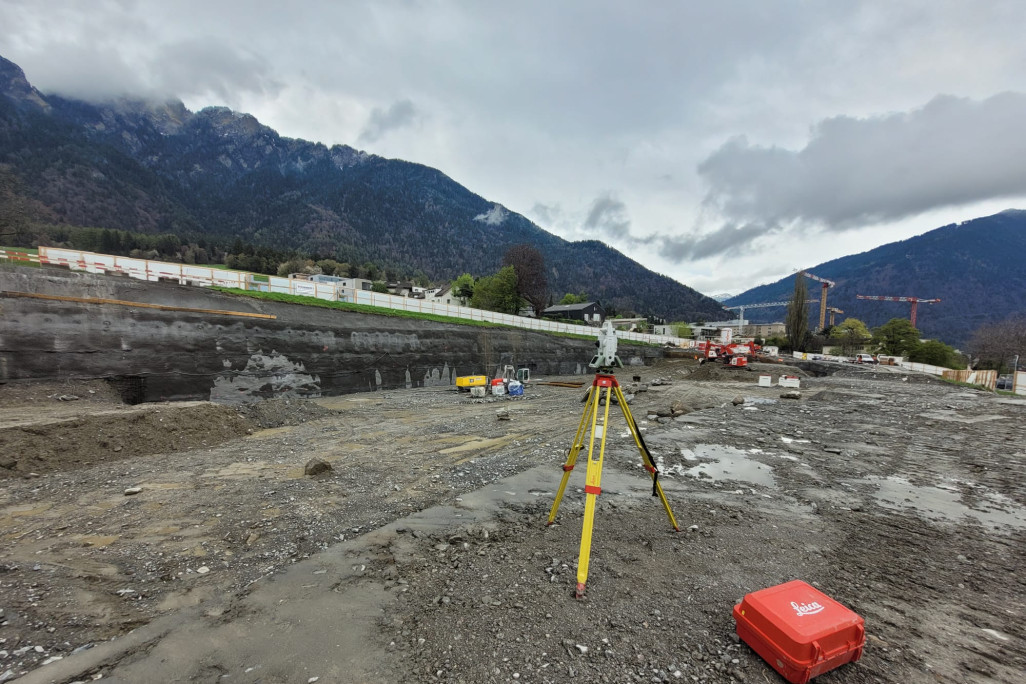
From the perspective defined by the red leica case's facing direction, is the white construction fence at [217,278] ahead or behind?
behind

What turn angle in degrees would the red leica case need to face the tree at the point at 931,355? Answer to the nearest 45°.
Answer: approximately 135° to its left

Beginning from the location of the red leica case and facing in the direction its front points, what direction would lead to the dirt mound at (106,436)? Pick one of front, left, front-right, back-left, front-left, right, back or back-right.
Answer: back-right

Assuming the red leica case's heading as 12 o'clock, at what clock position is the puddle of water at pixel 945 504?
The puddle of water is roughly at 8 o'clock from the red leica case.

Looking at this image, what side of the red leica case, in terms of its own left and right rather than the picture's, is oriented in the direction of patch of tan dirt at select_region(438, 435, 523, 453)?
back

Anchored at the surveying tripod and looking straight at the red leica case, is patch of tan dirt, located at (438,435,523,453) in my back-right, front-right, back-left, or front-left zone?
back-left

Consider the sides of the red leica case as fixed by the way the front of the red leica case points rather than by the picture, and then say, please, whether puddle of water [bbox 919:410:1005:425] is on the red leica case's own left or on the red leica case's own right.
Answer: on the red leica case's own left

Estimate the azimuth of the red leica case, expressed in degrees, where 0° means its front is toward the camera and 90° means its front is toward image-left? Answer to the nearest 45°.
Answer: approximately 315°

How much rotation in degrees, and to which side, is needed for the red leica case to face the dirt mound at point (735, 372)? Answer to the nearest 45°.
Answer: approximately 135° to its left
